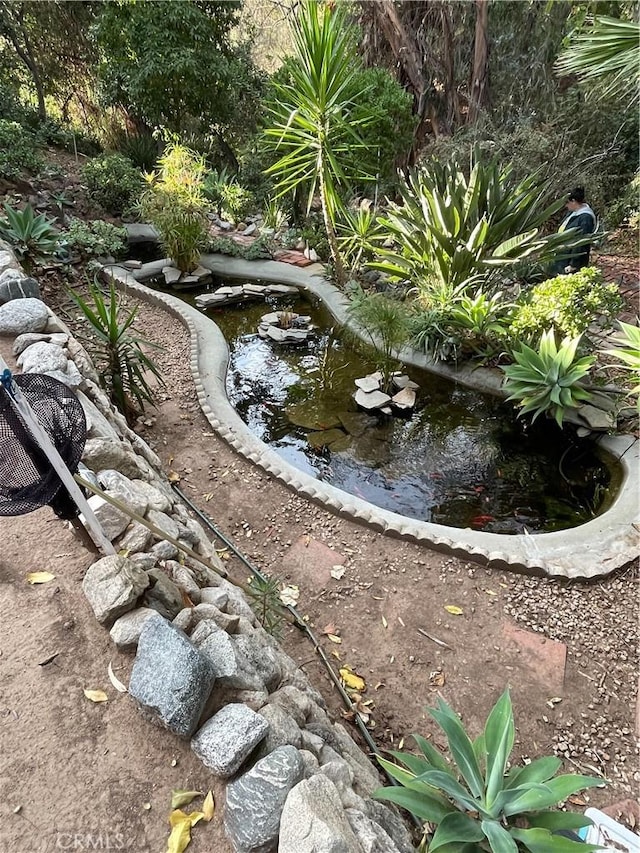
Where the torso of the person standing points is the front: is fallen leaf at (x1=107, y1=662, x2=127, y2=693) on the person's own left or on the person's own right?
on the person's own left

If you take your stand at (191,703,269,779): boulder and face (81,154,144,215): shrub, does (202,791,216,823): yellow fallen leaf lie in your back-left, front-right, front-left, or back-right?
back-left

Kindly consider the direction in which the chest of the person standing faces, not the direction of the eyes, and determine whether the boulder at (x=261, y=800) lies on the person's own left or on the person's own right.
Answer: on the person's own left

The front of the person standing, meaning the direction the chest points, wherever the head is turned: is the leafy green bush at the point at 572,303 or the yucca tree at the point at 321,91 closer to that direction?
the yucca tree

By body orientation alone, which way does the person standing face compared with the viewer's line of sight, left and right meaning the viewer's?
facing to the left of the viewer

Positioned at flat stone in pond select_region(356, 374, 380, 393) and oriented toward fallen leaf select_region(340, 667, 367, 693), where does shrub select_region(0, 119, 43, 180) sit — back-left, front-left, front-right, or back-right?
back-right

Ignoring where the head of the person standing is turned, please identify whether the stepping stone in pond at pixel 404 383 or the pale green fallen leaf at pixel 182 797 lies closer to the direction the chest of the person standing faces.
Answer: the stepping stone in pond
